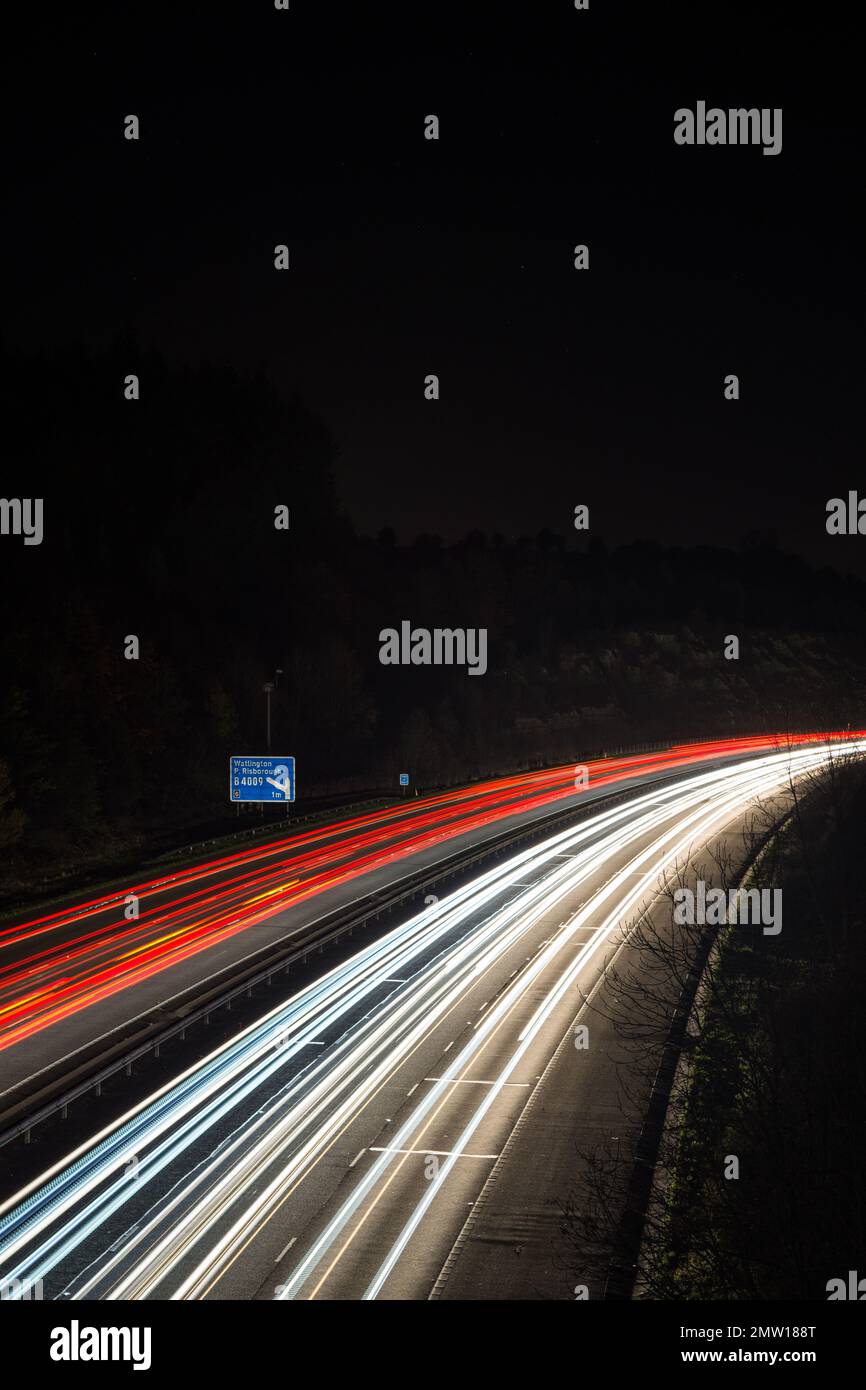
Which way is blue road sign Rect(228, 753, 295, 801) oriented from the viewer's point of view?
toward the camera
